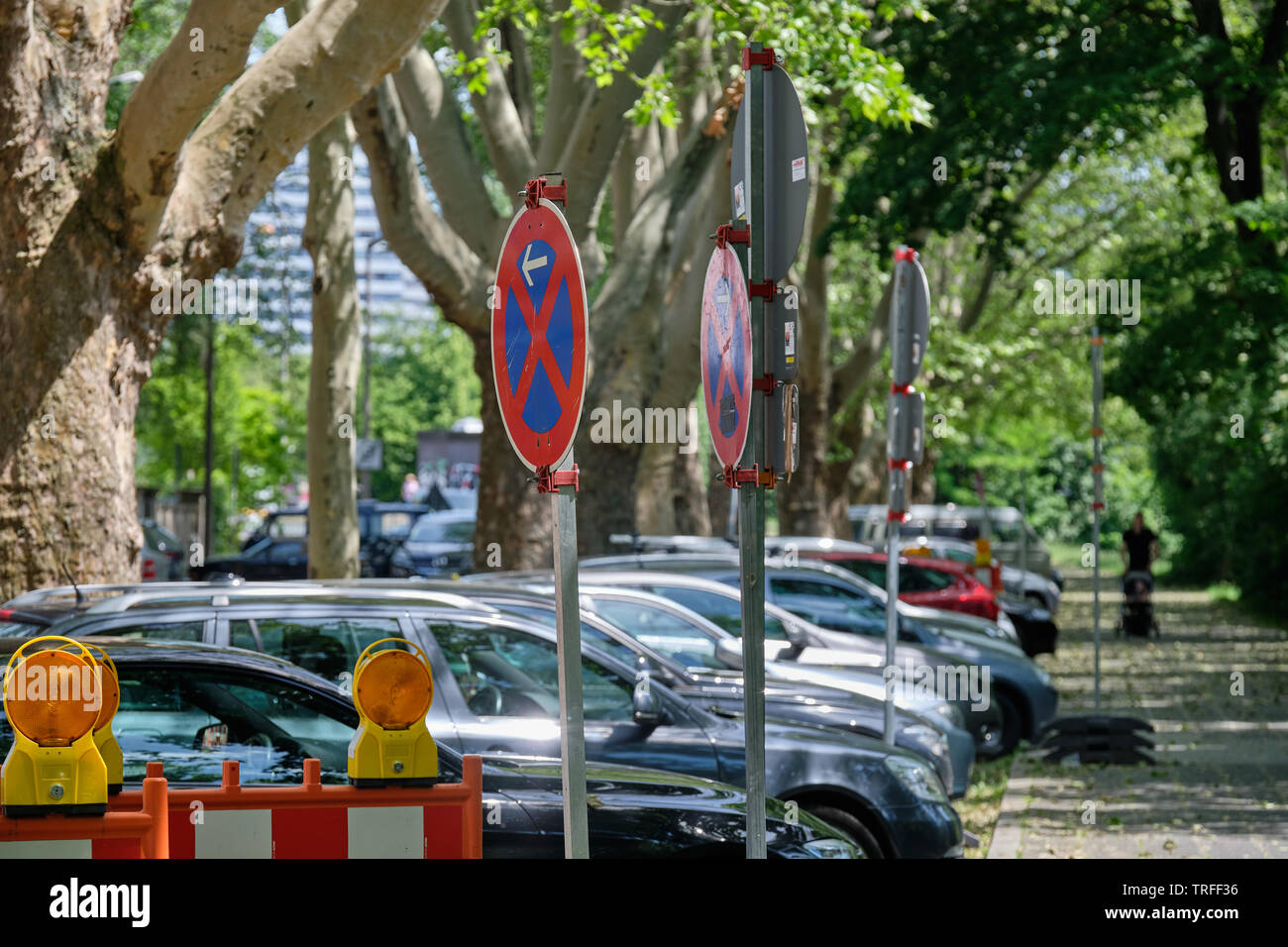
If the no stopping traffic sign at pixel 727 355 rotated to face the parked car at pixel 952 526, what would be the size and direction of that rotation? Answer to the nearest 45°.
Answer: approximately 90° to its right

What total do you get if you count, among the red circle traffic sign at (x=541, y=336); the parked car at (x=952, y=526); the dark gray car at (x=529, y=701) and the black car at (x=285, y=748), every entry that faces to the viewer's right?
3

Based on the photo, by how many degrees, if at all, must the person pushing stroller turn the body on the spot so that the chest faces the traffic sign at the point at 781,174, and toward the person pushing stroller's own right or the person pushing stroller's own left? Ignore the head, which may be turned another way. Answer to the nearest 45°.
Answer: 0° — they already face it

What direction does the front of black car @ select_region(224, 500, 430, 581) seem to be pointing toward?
to the viewer's left

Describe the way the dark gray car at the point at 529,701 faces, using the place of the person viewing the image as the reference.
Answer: facing to the right of the viewer

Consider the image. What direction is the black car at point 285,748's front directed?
to the viewer's right

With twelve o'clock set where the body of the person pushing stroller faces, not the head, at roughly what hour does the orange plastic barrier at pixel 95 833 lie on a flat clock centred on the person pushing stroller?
The orange plastic barrier is roughly at 12 o'clock from the person pushing stroller.

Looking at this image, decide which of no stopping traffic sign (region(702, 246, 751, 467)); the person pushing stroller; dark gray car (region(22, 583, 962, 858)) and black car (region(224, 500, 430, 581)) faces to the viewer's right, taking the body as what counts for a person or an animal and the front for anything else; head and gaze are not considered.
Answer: dark gray car (region(22, 583, 962, 858))

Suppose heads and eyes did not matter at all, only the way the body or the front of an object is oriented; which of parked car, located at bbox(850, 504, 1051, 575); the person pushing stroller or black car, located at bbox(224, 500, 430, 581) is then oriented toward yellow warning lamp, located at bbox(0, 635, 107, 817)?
the person pushing stroller

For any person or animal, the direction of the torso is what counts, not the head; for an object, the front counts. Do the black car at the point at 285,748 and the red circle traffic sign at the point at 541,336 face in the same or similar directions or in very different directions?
very different directions

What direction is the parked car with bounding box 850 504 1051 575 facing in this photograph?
to the viewer's right

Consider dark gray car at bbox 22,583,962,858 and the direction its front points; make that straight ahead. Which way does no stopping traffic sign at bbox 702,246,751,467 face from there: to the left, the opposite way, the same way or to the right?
the opposite way

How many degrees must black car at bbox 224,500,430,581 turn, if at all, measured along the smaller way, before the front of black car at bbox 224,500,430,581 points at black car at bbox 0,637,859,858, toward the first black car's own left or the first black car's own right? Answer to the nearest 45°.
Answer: approximately 90° to the first black car's own left

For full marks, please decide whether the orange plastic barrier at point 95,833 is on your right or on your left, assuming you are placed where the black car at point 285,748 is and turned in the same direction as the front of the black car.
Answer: on your right
